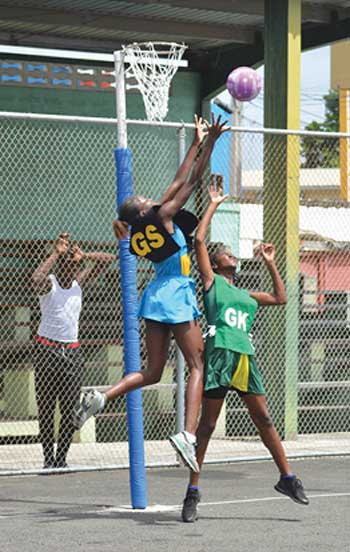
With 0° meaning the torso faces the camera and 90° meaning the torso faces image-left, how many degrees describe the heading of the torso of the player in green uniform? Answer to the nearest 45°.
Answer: approximately 315°

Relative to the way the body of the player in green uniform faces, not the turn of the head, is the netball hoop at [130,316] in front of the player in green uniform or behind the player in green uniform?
behind

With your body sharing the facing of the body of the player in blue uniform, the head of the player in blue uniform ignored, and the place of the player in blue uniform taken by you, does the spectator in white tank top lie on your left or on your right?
on your left

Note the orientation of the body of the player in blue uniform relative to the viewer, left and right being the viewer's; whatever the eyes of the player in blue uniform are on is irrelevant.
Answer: facing away from the viewer and to the right of the viewer

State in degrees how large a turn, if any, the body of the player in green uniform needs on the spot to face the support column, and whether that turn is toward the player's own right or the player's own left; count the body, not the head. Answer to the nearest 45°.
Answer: approximately 135° to the player's own left

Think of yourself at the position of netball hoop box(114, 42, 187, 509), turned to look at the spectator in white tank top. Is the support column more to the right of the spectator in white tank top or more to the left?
right

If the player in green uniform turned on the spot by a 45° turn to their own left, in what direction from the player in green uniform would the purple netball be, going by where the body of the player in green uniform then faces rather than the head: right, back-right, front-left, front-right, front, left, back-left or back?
left
